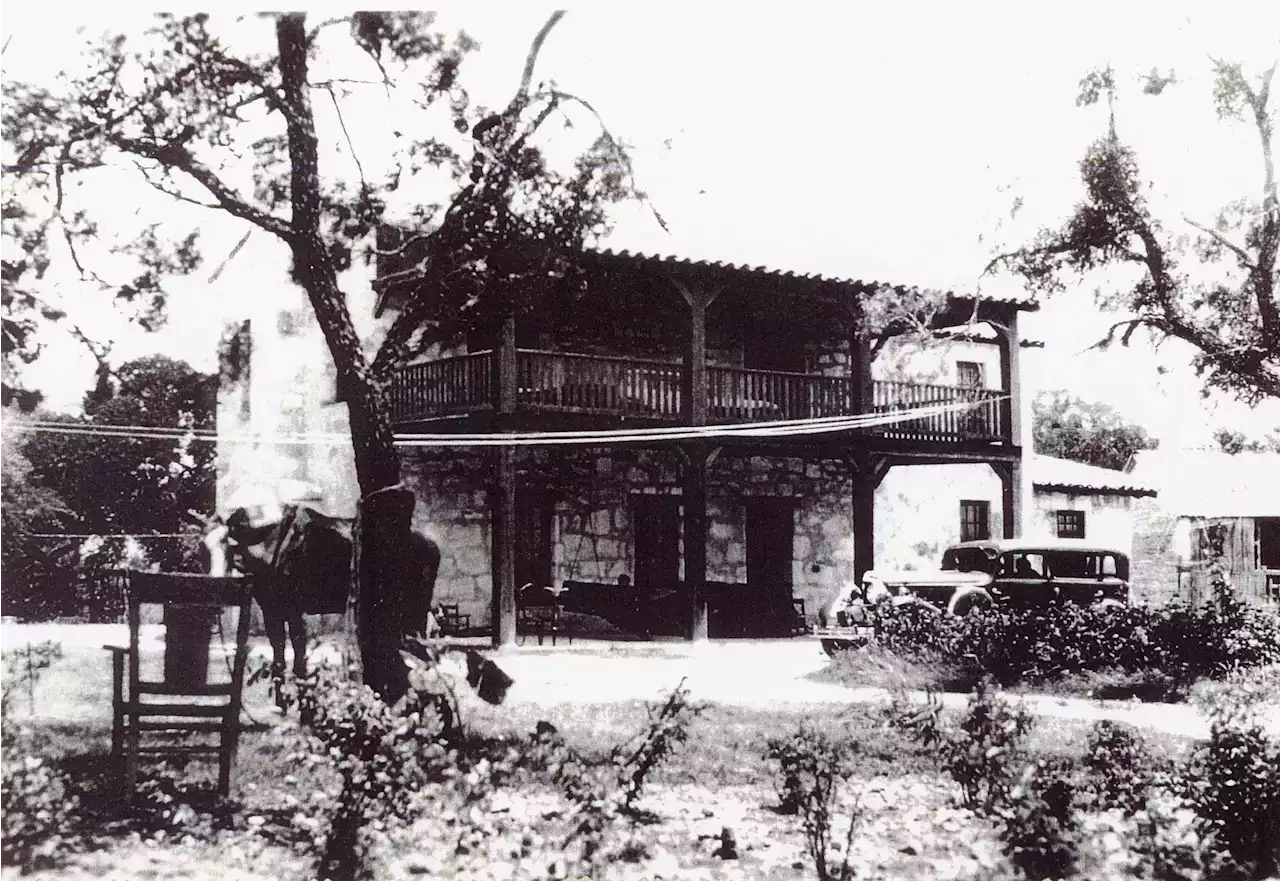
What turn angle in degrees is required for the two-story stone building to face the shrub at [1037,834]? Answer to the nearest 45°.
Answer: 0° — it already faces it

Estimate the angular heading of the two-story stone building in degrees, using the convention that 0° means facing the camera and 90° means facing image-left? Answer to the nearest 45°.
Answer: approximately 315°

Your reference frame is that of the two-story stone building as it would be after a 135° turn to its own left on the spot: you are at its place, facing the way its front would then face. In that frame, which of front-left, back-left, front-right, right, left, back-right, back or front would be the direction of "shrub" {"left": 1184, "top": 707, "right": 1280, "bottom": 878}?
back-right

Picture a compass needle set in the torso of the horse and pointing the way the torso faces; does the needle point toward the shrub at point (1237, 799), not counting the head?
no

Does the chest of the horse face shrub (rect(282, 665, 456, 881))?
no

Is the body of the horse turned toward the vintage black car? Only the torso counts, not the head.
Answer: no

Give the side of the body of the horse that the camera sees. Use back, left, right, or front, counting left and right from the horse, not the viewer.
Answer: left
